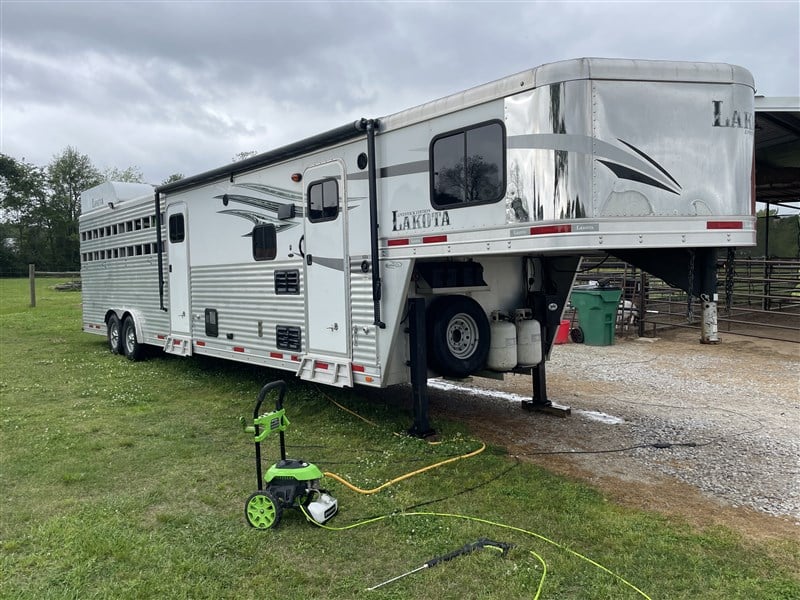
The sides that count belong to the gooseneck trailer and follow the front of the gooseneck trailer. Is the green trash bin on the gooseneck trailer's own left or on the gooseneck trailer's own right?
on the gooseneck trailer's own left

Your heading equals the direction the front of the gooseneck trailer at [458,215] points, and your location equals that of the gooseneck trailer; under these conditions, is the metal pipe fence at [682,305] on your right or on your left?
on your left

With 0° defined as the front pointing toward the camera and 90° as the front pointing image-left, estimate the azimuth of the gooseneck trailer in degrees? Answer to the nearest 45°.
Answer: approximately 315°
